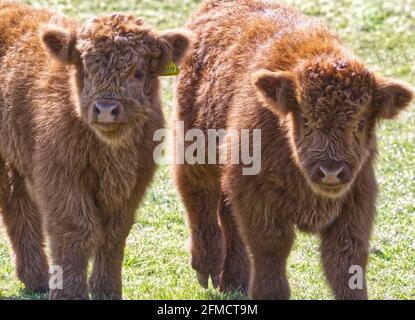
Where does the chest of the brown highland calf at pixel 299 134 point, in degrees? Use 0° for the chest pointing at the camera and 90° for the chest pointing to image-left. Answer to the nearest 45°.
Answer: approximately 315°

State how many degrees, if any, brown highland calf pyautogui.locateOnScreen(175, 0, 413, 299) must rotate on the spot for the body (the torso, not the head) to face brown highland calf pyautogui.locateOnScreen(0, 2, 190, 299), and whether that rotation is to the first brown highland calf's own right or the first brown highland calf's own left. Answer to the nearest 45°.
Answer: approximately 135° to the first brown highland calf's own right

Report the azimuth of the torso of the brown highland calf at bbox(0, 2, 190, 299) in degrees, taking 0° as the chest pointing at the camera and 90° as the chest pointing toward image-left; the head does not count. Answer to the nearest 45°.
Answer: approximately 315°

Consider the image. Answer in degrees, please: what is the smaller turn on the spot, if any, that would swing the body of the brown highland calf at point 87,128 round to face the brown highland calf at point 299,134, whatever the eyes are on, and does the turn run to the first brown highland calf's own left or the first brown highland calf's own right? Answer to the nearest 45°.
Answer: approximately 45° to the first brown highland calf's own left
